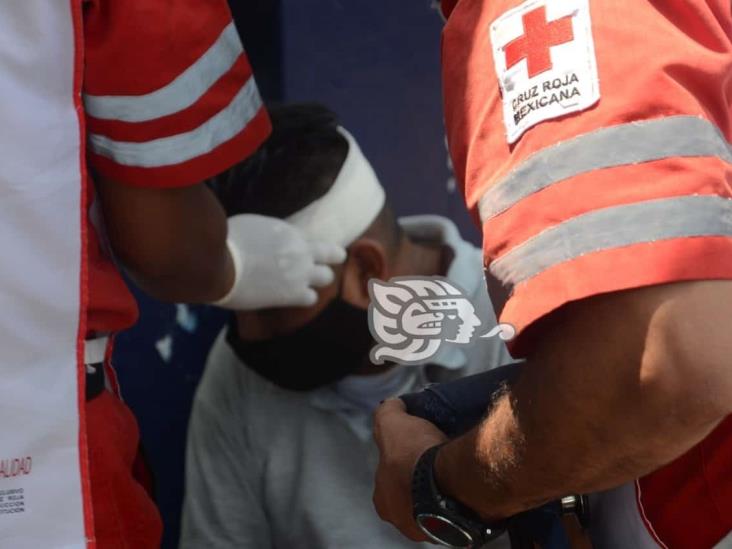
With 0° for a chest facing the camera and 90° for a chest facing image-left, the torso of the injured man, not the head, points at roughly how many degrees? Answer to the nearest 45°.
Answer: approximately 45°

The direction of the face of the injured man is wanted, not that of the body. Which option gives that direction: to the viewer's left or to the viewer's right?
to the viewer's left
